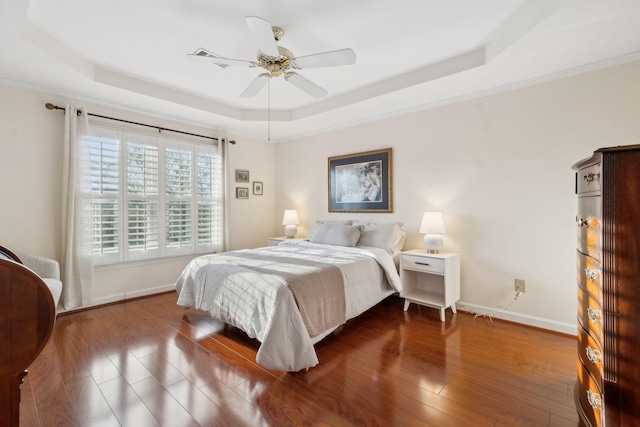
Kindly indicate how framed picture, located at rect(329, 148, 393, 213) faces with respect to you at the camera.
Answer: facing the viewer and to the left of the viewer

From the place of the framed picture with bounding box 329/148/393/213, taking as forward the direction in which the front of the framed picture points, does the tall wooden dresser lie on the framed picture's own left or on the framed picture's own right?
on the framed picture's own left

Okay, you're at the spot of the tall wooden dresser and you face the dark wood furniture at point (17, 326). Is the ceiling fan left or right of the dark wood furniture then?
right

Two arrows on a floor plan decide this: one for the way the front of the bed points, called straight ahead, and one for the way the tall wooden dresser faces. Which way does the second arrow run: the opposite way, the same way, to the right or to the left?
to the right

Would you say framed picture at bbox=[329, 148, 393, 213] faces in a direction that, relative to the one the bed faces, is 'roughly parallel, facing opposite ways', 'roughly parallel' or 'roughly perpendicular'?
roughly parallel

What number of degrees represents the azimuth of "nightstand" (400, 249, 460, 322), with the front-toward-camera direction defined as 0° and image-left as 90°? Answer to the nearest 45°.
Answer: approximately 45°

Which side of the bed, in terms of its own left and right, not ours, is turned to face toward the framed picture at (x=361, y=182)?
back

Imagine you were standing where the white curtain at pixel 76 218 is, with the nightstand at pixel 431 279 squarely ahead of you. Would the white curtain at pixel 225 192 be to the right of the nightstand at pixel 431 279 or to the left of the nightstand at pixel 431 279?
left

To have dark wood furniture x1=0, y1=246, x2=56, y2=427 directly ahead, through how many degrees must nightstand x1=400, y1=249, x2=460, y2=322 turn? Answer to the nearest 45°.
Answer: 0° — it already faces it

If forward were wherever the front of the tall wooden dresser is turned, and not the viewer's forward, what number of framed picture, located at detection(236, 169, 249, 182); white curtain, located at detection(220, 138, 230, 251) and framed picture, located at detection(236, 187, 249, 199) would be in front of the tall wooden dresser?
3

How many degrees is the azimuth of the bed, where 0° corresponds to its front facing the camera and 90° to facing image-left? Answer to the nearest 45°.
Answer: approximately 45°

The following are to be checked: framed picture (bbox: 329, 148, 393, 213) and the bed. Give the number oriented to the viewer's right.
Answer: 0

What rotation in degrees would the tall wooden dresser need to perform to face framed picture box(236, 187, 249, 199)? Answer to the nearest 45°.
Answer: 0° — it already faces it

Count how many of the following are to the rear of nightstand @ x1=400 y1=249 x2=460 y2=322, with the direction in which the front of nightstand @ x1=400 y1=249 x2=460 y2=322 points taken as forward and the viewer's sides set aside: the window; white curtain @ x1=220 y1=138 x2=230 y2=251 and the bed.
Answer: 0

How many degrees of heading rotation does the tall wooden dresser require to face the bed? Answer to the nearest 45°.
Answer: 0° — it already faces it

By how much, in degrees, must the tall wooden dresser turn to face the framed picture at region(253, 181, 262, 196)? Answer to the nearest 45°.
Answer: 0° — it already faces it

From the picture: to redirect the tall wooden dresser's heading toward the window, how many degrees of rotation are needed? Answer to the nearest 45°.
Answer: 0° — it already faces it

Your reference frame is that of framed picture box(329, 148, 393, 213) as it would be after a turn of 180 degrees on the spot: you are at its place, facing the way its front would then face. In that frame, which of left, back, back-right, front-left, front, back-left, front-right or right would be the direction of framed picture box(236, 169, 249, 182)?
back-left

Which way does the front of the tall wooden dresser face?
to the viewer's left

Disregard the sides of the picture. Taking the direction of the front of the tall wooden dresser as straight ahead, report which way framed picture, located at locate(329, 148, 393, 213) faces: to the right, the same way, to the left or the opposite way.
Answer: to the left

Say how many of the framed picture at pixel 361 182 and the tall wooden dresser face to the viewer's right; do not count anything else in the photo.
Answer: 0
